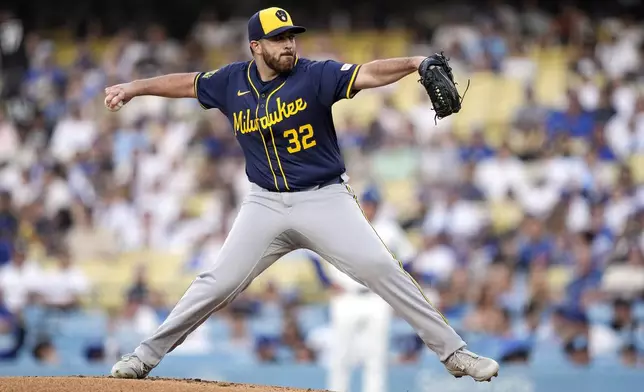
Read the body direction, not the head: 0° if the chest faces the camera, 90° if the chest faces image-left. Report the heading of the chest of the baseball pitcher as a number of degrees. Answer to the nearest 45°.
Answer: approximately 0°

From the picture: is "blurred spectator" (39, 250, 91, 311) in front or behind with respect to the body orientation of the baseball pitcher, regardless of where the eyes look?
behind

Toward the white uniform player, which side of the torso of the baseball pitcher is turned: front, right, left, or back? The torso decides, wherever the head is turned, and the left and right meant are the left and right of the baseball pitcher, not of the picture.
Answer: back

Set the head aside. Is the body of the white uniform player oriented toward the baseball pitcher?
yes

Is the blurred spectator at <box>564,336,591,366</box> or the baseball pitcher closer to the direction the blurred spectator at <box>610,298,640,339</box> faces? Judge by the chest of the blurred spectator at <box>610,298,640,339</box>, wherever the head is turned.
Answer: the baseball pitcher

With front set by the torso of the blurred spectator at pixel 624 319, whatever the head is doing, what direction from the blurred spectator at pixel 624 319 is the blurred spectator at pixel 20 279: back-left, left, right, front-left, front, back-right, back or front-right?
right

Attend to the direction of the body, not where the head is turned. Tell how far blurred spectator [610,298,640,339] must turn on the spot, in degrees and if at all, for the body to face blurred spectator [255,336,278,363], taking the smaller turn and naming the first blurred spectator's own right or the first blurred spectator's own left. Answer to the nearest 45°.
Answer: approximately 90° to the first blurred spectator's own right

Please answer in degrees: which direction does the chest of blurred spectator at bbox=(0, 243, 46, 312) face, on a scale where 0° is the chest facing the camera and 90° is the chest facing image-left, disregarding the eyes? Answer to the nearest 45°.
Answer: approximately 0°
